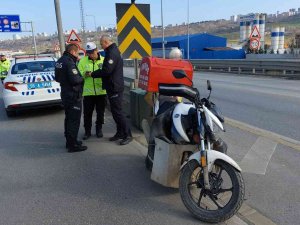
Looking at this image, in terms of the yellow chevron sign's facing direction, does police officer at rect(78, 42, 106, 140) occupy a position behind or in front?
in front

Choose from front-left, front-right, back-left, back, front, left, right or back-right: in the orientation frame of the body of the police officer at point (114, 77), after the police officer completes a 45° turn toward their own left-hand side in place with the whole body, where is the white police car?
right

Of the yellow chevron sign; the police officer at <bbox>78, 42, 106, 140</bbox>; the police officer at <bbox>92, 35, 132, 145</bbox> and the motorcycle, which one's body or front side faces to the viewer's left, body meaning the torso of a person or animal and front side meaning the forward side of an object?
the police officer at <bbox>92, 35, 132, 145</bbox>

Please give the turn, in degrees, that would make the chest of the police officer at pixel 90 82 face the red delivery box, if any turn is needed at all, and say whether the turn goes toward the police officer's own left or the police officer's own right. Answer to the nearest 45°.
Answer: approximately 45° to the police officer's own left

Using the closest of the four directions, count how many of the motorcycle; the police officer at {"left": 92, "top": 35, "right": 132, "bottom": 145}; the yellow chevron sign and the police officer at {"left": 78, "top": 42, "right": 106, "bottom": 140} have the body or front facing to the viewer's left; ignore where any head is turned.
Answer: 1

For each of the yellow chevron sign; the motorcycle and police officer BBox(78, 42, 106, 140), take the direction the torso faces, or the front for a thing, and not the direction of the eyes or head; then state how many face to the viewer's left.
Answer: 0

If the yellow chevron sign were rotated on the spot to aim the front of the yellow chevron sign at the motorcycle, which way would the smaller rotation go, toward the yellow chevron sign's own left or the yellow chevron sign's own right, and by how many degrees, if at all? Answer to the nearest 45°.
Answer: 0° — it already faces it

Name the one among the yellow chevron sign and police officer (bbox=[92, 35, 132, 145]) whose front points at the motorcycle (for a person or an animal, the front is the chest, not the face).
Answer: the yellow chevron sign

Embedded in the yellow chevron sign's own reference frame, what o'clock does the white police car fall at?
The white police car is roughly at 4 o'clock from the yellow chevron sign.

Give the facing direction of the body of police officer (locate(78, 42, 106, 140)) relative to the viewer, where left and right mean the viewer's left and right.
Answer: facing the viewer

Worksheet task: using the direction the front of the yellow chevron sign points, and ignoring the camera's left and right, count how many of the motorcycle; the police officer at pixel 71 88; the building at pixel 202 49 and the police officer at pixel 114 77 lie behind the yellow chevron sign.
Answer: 1

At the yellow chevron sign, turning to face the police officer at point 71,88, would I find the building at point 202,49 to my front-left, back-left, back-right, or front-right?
back-right

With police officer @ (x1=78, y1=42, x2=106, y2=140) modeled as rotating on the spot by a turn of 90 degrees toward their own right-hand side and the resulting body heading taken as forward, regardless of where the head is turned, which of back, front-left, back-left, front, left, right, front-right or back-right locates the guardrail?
back-right

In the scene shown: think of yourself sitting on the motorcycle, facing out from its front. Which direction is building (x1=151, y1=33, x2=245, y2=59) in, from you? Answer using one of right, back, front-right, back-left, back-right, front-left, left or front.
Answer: back-left

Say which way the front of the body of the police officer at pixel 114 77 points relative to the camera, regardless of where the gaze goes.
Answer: to the viewer's left
